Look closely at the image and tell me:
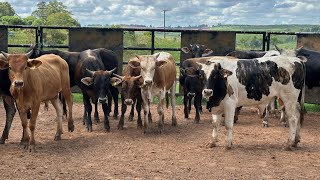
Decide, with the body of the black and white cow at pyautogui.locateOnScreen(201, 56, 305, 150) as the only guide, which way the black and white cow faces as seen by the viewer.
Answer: to the viewer's left

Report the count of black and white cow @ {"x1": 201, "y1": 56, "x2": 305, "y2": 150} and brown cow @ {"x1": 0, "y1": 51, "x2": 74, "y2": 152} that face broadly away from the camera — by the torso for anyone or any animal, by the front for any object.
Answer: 0

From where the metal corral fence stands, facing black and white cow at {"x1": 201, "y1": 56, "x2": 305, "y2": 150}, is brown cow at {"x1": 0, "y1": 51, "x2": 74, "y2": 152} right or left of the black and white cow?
right

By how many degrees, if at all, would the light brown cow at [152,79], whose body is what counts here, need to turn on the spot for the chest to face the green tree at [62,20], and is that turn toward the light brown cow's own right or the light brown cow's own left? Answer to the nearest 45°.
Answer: approximately 135° to the light brown cow's own right

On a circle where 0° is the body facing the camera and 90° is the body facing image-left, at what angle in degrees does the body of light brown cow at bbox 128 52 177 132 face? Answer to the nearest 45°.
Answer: approximately 45°

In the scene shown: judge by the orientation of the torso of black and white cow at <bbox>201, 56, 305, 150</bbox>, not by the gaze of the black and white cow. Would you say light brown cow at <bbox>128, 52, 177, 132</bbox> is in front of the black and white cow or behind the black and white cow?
in front

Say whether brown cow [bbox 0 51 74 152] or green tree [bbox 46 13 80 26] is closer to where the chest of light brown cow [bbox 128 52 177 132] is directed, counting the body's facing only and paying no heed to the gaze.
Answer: the brown cow
